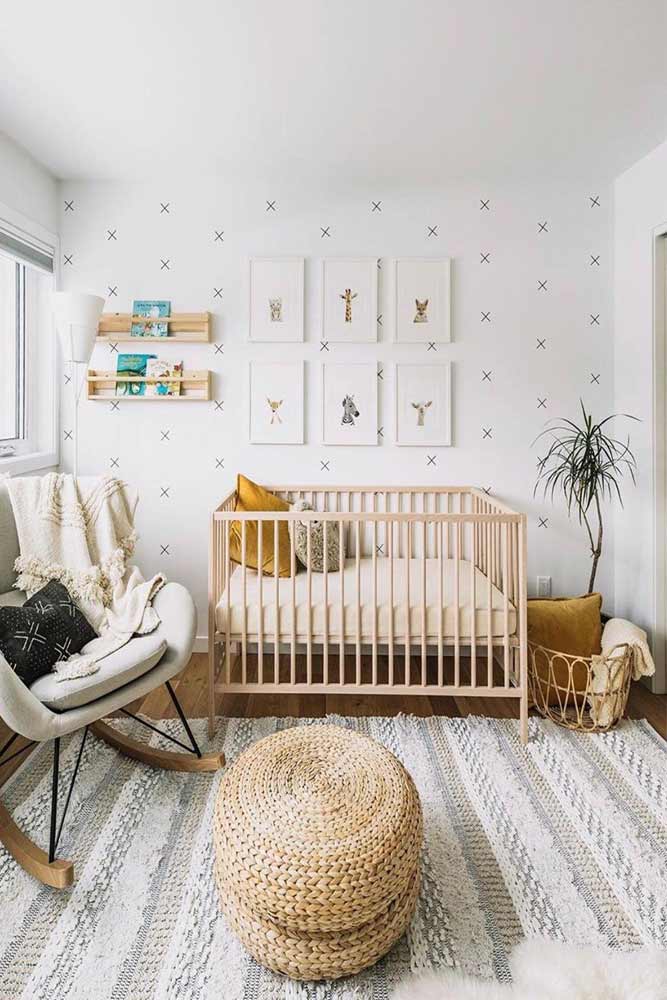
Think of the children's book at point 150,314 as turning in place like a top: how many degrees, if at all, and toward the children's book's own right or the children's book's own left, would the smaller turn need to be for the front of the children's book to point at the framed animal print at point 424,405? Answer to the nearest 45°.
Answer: approximately 90° to the children's book's own left

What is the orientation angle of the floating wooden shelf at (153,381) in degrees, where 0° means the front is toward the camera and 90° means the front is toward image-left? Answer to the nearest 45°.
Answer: approximately 0°

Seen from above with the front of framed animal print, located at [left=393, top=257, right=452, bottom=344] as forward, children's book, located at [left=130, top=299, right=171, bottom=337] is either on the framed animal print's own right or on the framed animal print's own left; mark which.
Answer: on the framed animal print's own right

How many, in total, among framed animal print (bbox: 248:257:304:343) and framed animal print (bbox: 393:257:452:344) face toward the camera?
2

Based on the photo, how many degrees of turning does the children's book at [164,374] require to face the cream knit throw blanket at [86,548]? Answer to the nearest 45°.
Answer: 0° — it already faces it
